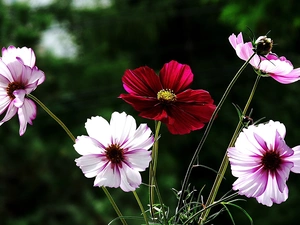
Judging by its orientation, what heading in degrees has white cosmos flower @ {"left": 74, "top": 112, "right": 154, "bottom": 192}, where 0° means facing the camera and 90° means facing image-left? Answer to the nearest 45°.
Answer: approximately 0°
